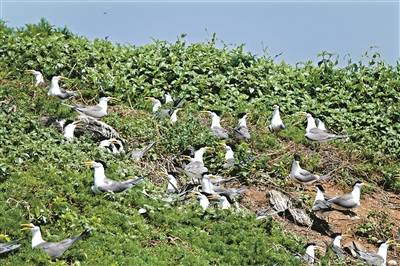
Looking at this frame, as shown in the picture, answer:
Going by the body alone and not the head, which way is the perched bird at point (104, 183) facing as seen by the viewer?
to the viewer's left

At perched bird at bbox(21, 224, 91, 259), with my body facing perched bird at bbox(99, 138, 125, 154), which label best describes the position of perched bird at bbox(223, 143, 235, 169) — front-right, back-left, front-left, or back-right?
front-right

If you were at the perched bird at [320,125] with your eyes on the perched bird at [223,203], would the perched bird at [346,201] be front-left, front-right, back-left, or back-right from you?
front-left

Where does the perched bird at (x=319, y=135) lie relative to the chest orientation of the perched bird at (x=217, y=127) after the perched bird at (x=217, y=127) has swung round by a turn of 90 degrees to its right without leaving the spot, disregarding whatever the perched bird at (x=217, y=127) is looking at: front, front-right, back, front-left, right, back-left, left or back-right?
right

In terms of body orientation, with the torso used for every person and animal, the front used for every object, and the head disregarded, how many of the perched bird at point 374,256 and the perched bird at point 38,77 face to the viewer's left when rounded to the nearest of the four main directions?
1

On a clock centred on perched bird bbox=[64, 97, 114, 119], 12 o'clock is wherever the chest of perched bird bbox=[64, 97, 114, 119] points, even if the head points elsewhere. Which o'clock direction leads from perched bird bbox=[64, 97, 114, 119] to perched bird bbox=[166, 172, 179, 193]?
perched bird bbox=[166, 172, 179, 193] is roughly at 2 o'clock from perched bird bbox=[64, 97, 114, 119].

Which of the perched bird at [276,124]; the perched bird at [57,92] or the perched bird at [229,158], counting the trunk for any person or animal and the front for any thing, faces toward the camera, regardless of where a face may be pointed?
the perched bird at [276,124]

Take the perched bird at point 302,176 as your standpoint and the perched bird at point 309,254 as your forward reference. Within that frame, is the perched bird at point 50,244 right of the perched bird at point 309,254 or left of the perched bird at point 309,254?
right

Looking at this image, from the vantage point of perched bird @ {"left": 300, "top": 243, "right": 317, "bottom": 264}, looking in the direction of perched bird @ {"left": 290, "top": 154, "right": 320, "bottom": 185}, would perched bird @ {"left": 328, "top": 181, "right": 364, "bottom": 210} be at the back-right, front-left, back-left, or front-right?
front-right

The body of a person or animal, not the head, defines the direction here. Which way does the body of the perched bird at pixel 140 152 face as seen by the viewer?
to the viewer's left

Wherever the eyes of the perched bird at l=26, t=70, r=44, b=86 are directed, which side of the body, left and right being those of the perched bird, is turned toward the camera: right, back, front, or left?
left
